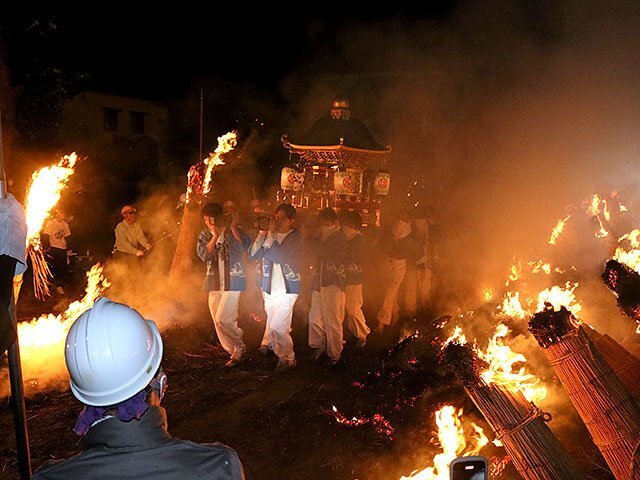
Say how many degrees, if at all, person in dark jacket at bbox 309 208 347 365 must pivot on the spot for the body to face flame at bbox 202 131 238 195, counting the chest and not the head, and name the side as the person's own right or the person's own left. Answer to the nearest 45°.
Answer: approximately 90° to the person's own right

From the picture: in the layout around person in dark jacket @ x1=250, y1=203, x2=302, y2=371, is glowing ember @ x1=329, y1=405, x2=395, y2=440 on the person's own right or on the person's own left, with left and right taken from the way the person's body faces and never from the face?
on the person's own left

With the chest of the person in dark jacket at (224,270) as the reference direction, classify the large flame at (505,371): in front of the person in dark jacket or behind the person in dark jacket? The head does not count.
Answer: in front

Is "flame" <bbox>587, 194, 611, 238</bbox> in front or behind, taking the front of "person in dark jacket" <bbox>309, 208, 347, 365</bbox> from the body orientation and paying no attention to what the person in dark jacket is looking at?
behind

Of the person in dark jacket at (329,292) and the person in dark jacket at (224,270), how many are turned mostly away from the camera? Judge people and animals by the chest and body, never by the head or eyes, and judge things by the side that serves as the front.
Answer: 0

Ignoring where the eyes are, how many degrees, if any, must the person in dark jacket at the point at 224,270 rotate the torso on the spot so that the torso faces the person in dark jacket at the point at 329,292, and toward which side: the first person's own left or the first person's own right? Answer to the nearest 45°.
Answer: approximately 90° to the first person's own left

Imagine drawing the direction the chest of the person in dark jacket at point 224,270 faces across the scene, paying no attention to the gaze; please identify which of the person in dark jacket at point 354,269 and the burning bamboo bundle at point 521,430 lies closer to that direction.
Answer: the burning bamboo bundle

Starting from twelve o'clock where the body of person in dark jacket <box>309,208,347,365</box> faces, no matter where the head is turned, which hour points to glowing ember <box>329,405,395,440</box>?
The glowing ember is roughly at 10 o'clock from the person in dark jacket.

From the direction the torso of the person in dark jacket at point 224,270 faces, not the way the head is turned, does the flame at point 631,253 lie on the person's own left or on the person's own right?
on the person's own left

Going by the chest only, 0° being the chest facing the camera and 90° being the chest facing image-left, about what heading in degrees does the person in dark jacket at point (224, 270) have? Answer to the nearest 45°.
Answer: approximately 0°

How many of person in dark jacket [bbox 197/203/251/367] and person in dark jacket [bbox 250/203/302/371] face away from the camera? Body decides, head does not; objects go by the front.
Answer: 0

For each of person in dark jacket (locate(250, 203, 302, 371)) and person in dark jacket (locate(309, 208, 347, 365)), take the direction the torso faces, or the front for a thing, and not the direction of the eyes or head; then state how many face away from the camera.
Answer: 0

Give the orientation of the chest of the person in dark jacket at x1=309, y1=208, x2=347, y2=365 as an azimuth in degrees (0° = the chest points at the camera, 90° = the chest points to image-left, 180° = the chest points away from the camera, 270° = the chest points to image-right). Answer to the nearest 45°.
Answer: approximately 45°

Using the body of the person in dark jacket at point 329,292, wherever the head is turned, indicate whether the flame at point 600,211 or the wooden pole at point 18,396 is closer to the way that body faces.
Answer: the wooden pole
